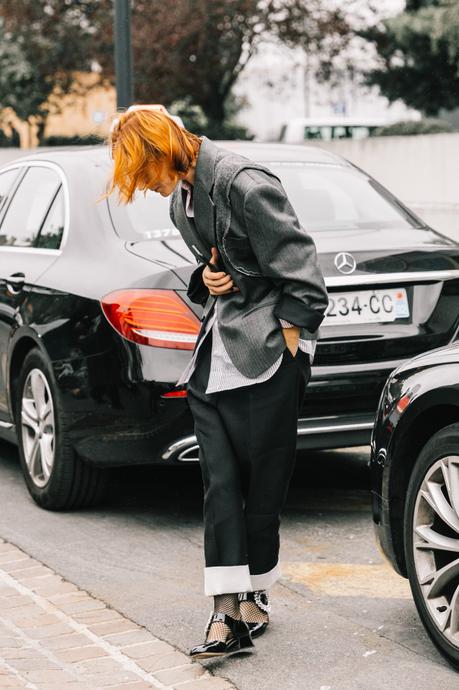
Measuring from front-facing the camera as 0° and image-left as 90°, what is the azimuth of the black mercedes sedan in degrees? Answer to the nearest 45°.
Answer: approximately 135°

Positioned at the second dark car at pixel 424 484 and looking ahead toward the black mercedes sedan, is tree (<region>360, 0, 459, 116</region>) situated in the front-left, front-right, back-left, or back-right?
front-right

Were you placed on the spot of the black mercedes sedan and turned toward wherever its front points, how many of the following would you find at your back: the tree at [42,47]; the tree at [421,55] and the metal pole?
0

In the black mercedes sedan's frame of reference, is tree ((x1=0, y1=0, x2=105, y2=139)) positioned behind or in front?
in front

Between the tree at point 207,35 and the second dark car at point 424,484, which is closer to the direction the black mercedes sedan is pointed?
the tree

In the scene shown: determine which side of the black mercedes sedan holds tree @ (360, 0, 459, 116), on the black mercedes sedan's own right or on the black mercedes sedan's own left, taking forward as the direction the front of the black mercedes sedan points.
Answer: on the black mercedes sedan's own right

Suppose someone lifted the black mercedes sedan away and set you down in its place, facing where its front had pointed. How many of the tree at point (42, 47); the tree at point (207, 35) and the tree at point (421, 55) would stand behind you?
0

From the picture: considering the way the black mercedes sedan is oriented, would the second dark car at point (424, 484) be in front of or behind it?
behind

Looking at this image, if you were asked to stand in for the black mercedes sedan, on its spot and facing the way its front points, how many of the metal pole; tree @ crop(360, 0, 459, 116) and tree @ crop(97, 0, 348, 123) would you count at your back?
0

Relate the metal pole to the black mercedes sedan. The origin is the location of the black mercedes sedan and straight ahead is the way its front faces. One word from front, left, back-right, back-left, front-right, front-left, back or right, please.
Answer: front-right

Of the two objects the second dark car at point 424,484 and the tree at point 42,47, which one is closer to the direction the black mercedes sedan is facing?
the tree

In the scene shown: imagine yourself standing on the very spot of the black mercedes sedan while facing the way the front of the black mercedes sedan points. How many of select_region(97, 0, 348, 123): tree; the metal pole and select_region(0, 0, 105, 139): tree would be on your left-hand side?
0
